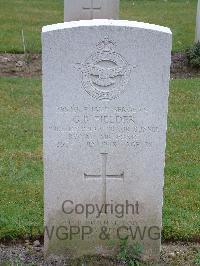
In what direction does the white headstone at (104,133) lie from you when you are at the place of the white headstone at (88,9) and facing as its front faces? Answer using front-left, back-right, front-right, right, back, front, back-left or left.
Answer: front

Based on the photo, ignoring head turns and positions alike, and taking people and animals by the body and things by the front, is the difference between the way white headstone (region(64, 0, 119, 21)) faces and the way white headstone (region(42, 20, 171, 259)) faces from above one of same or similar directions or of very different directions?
same or similar directions

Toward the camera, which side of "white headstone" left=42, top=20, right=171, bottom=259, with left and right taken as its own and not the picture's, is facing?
front

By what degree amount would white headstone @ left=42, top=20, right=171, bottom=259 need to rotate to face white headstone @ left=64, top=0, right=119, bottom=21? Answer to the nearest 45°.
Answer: approximately 180°

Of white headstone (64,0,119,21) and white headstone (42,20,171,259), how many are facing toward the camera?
2

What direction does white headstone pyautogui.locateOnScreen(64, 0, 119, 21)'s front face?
toward the camera
